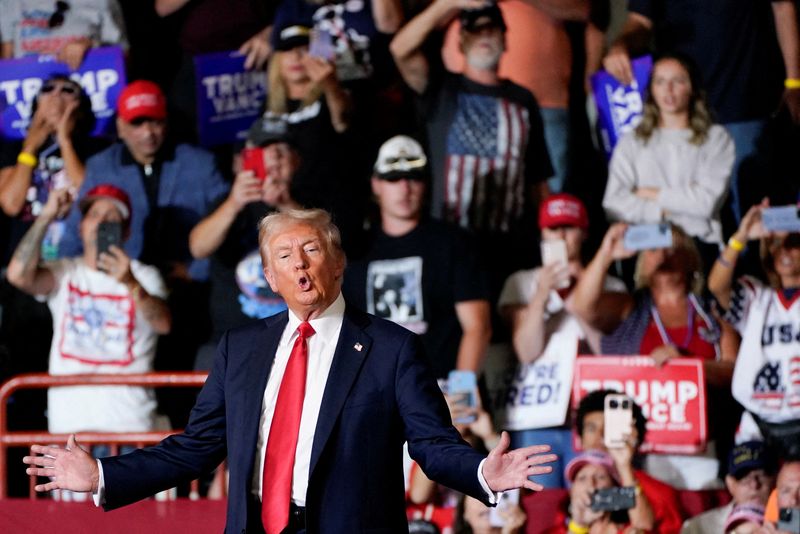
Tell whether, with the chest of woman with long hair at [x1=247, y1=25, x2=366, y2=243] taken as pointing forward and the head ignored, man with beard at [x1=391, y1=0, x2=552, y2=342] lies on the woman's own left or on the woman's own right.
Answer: on the woman's own left

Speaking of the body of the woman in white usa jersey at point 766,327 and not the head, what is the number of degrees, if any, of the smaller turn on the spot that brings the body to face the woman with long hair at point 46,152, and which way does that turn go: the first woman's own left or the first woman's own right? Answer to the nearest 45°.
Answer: approximately 90° to the first woman's own right

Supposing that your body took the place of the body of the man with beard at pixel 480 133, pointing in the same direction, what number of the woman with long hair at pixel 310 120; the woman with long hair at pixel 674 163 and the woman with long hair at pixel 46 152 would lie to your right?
2

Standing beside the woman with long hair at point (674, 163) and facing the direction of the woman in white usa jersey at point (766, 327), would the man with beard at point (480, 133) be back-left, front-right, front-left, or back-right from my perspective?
back-right

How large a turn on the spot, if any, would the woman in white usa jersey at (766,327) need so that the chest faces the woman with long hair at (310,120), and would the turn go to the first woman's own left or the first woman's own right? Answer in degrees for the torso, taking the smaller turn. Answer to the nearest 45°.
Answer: approximately 90° to the first woman's own right

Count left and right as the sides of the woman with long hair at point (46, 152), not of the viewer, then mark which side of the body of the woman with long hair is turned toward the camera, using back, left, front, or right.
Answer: front

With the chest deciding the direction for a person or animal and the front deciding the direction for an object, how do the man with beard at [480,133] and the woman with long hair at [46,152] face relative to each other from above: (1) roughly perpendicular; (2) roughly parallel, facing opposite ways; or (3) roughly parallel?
roughly parallel

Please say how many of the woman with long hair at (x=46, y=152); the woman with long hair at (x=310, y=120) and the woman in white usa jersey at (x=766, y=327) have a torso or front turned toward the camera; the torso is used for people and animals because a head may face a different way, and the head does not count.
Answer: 3

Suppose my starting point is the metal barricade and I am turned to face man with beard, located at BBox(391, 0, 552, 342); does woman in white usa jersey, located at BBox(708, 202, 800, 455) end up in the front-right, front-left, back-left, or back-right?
front-right

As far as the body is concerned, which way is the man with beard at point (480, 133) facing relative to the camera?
toward the camera

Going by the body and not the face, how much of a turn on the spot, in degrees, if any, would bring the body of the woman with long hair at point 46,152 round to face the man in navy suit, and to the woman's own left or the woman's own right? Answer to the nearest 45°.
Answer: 0° — they already face them

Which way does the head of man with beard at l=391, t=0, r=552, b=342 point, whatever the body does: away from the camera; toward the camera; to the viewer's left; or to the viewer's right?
toward the camera

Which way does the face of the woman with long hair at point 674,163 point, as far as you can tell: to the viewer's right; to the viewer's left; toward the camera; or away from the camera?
toward the camera

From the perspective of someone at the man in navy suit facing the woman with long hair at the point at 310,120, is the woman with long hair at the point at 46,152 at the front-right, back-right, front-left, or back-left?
front-left
